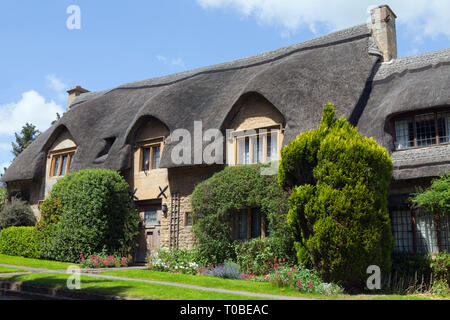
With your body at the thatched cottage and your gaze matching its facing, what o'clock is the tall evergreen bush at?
The tall evergreen bush is roughly at 10 o'clock from the thatched cottage.

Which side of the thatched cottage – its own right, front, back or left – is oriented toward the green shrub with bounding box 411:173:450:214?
left

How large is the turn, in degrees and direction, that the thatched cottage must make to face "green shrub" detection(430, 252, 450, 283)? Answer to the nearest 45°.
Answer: approximately 90° to its left

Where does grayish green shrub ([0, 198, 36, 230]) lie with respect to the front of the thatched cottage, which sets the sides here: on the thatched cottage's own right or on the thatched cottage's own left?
on the thatched cottage's own right

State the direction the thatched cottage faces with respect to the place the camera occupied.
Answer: facing the viewer and to the left of the viewer

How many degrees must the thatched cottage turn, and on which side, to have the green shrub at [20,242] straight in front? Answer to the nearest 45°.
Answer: approximately 45° to its right
